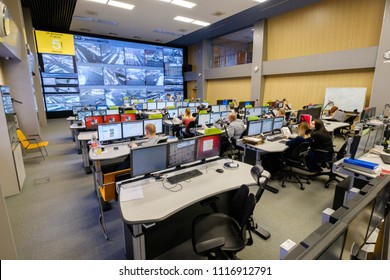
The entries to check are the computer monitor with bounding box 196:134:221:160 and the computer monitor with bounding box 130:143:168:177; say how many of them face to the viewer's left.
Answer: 0

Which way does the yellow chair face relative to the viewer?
to the viewer's right

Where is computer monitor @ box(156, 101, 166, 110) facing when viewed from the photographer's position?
facing the viewer and to the right of the viewer

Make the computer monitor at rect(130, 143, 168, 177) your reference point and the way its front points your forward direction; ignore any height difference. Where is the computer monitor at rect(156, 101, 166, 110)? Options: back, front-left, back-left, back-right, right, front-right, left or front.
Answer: back-left

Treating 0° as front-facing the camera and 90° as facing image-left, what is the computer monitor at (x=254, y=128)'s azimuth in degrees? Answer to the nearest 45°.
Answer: approximately 315°

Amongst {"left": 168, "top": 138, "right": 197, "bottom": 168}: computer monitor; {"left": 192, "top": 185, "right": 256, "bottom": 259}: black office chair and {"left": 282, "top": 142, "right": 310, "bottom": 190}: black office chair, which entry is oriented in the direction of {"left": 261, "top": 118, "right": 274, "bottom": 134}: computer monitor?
{"left": 282, "top": 142, "right": 310, "bottom": 190}: black office chair

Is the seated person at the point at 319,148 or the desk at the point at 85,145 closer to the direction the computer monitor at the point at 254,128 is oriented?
the seated person

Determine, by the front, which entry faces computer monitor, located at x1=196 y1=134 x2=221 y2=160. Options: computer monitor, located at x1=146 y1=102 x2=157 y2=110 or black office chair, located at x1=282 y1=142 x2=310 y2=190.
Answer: computer monitor, located at x1=146 y1=102 x2=157 y2=110

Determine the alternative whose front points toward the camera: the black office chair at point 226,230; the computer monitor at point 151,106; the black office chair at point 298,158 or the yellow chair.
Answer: the computer monitor

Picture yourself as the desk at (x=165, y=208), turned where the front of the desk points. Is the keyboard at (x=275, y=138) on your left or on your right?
on your left

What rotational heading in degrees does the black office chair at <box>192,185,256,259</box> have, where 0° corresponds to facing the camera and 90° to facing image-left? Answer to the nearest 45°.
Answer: approximately 90°

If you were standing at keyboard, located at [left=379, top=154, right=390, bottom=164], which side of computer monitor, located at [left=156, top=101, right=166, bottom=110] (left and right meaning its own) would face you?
front

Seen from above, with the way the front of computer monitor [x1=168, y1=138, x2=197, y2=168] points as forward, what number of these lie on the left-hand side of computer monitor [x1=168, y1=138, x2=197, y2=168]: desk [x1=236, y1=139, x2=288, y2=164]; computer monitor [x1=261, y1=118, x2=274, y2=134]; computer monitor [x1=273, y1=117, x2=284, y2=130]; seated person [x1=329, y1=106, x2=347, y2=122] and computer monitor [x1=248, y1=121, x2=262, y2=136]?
5

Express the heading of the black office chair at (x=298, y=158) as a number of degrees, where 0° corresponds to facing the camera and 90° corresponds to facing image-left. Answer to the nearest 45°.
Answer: approximately 135°
